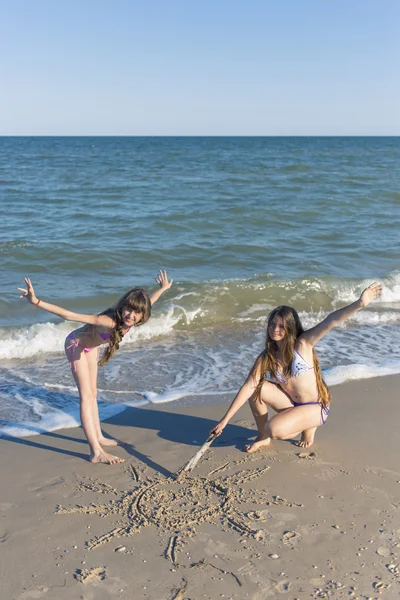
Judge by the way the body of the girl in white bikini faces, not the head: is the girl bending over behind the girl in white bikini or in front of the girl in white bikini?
in front

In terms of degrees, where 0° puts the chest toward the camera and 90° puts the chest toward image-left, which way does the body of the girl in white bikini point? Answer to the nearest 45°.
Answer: approximately 45°

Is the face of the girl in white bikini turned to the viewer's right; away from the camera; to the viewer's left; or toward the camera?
toward the camera
